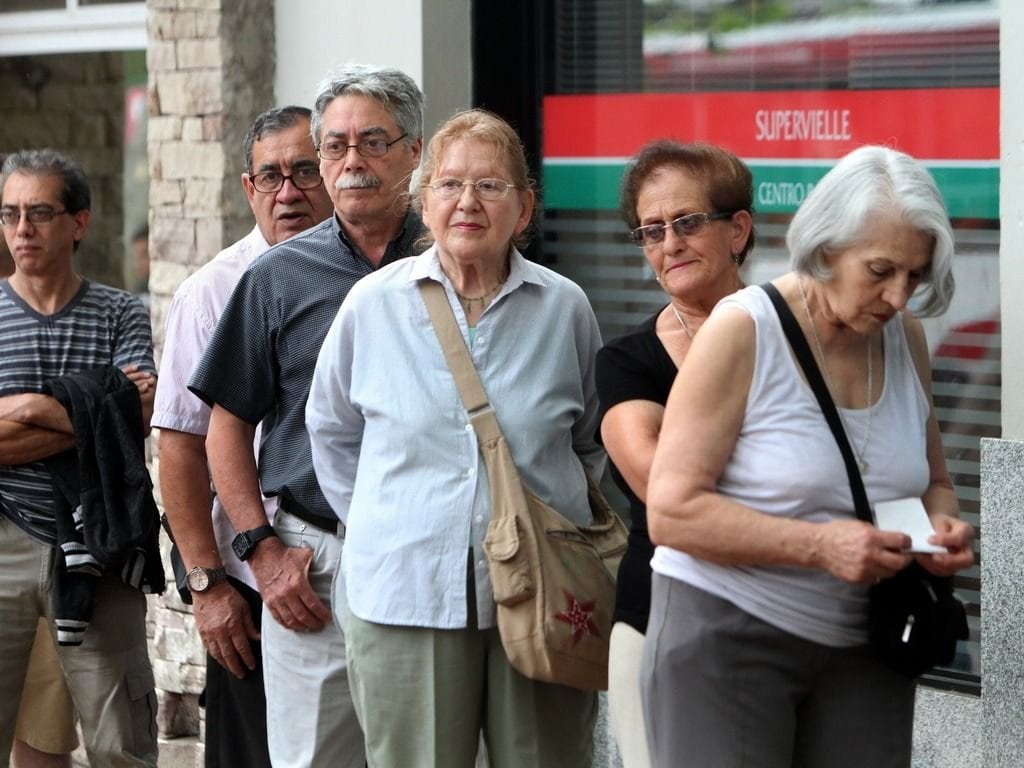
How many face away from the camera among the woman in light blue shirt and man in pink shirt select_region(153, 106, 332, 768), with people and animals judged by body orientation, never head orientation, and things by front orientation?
0

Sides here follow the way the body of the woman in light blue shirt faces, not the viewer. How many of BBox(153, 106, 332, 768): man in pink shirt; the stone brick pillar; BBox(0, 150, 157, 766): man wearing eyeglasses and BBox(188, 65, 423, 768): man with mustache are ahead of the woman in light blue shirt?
0

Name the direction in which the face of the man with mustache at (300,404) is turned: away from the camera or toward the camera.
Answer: toward the camera

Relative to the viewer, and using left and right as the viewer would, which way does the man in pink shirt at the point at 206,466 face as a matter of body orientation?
facing the viewer and to the right of the viewer

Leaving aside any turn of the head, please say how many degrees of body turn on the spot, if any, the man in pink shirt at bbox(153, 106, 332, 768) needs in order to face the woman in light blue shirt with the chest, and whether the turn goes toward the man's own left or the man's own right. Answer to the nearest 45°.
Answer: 0° — they already face them

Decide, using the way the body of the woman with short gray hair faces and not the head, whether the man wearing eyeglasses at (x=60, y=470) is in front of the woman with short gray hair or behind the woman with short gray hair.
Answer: behind

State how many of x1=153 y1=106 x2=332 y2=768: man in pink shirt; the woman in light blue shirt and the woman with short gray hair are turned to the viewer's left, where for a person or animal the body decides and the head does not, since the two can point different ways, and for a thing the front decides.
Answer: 0

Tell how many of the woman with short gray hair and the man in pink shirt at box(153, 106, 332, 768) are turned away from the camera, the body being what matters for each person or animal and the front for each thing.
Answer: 0

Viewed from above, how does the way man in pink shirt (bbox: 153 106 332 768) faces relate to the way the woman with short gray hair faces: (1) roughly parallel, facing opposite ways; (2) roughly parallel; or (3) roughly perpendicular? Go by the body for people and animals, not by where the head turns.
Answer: roughly parallel

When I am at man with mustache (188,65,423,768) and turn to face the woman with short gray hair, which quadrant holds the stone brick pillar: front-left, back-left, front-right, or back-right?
back-left

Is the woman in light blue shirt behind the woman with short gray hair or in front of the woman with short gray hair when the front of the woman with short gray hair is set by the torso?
behind

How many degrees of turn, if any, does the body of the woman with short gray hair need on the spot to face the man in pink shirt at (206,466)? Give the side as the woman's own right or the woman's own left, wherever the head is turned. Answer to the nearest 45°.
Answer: approximately 180°

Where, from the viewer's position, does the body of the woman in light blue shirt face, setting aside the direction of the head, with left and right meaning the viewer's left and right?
facing the viewer

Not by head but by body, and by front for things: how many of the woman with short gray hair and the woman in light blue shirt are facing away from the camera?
0

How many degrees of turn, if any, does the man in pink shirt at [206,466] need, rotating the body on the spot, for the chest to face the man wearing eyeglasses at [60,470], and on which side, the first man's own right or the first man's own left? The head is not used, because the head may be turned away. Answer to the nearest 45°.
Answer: approximately 180°

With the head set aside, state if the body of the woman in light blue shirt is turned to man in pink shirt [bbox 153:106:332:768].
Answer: no
